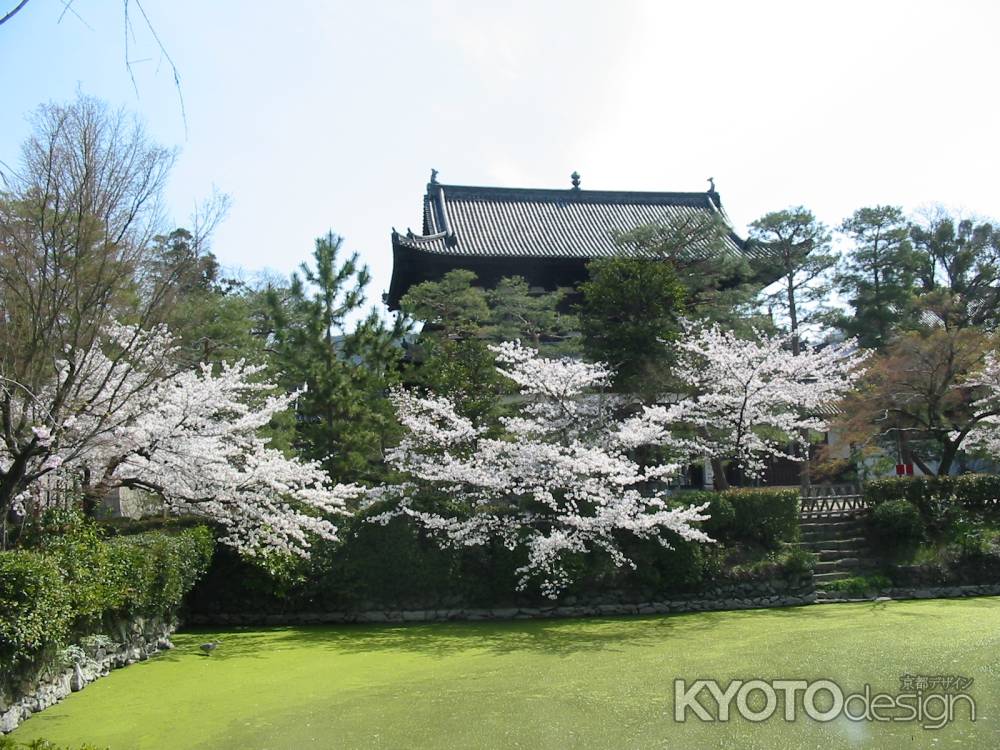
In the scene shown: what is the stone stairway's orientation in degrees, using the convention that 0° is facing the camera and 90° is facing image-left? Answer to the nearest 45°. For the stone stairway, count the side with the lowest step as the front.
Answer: approximately 0°

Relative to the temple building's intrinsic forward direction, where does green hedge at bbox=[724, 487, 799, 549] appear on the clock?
The green hedge is roughly at 11 o'clock from the temple building.

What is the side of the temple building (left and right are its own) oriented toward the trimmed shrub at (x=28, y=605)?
front

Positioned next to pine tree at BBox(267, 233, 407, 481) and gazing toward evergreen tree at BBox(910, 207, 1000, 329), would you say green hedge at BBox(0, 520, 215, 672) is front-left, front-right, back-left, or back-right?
back-right

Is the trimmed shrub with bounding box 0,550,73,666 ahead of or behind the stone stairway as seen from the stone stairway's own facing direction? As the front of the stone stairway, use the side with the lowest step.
ahead

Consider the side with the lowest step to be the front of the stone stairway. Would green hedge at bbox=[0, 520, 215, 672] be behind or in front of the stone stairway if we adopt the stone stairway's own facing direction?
in front

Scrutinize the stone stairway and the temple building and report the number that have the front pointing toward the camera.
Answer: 2

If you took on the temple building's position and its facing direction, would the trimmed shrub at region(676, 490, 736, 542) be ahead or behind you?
ahead

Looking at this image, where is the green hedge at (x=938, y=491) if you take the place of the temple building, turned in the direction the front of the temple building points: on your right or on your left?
on your left

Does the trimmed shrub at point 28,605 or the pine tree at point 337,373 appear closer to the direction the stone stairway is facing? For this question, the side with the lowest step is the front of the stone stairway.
the trimmed shrub

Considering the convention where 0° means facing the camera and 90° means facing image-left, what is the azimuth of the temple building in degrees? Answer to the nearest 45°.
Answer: approximately 0°

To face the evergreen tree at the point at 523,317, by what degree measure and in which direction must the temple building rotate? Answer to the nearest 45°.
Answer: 0° — it already faces it
